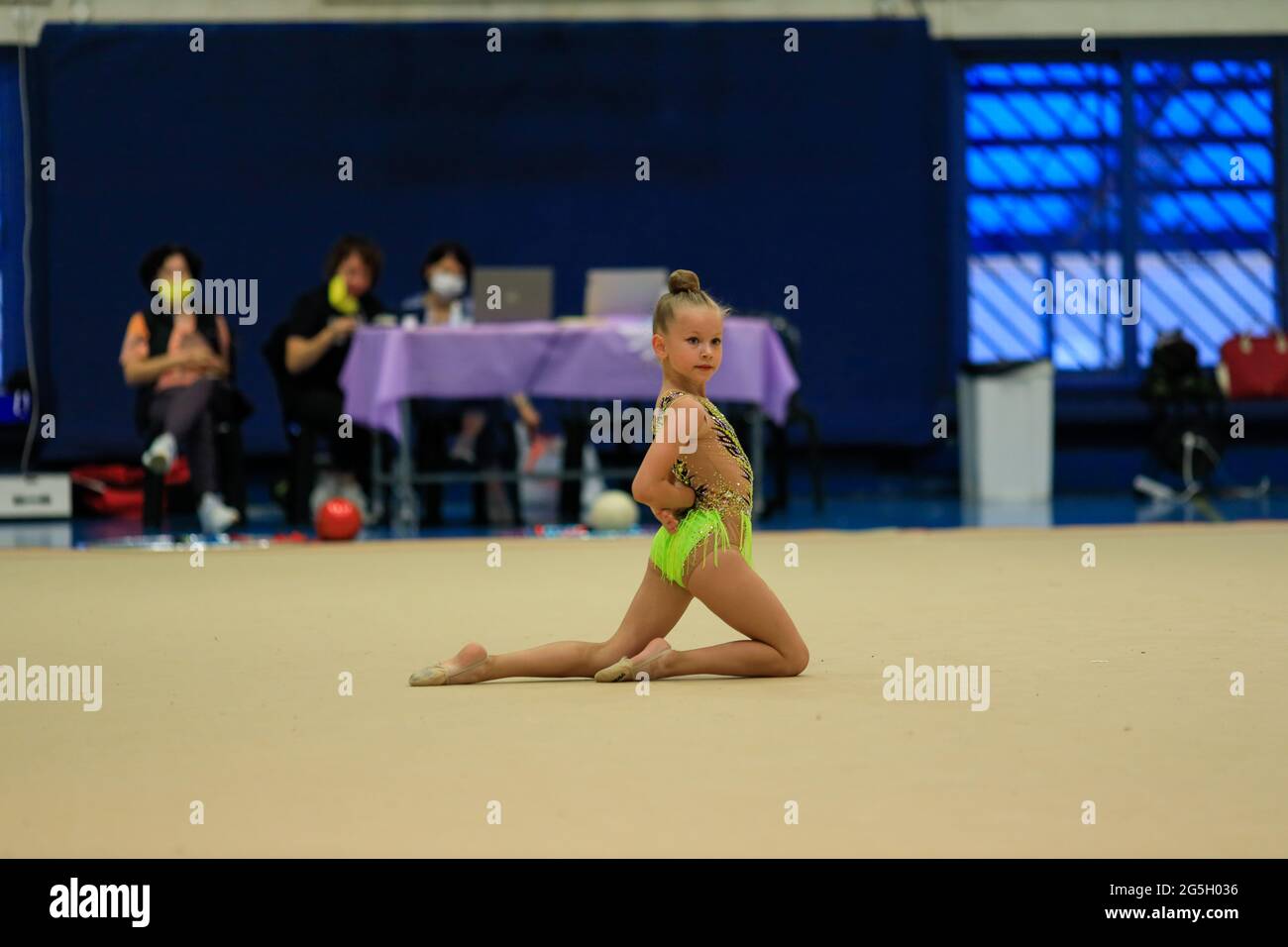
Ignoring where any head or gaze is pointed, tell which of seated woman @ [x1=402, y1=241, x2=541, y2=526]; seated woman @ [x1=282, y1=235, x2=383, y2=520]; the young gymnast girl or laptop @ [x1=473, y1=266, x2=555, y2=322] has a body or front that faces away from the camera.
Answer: the laptop

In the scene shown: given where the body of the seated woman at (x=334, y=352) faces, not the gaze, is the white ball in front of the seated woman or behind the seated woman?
in front

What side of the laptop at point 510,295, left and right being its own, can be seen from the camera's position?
back

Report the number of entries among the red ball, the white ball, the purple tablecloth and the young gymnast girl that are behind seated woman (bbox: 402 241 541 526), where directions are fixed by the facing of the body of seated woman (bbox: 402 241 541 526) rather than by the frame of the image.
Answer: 0

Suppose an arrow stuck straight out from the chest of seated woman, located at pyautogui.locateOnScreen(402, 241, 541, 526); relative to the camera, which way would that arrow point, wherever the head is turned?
toward the camera

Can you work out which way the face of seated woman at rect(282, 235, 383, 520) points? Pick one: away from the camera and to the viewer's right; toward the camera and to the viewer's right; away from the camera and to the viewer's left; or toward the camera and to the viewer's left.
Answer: toward the camera and to the viewer's right

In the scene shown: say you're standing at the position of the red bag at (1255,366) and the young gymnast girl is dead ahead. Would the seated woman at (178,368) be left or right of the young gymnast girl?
right

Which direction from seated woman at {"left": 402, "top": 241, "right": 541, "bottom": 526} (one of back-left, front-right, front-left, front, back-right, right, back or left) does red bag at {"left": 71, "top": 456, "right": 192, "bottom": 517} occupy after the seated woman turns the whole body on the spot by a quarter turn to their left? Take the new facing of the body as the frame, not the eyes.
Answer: back-left

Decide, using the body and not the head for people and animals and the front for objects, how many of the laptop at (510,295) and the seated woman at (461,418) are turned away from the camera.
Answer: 1

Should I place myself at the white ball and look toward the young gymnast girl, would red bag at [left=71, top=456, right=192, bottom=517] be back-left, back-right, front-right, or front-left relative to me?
back-right

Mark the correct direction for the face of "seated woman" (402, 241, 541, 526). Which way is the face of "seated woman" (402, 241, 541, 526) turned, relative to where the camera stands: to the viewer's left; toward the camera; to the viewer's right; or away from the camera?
toward the camera

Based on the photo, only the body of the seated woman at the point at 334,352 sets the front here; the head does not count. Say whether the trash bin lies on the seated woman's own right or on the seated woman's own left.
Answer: on the seated woman's own left

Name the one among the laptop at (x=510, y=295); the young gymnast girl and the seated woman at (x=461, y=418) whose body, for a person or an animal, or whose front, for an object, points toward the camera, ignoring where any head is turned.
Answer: the seated woman
